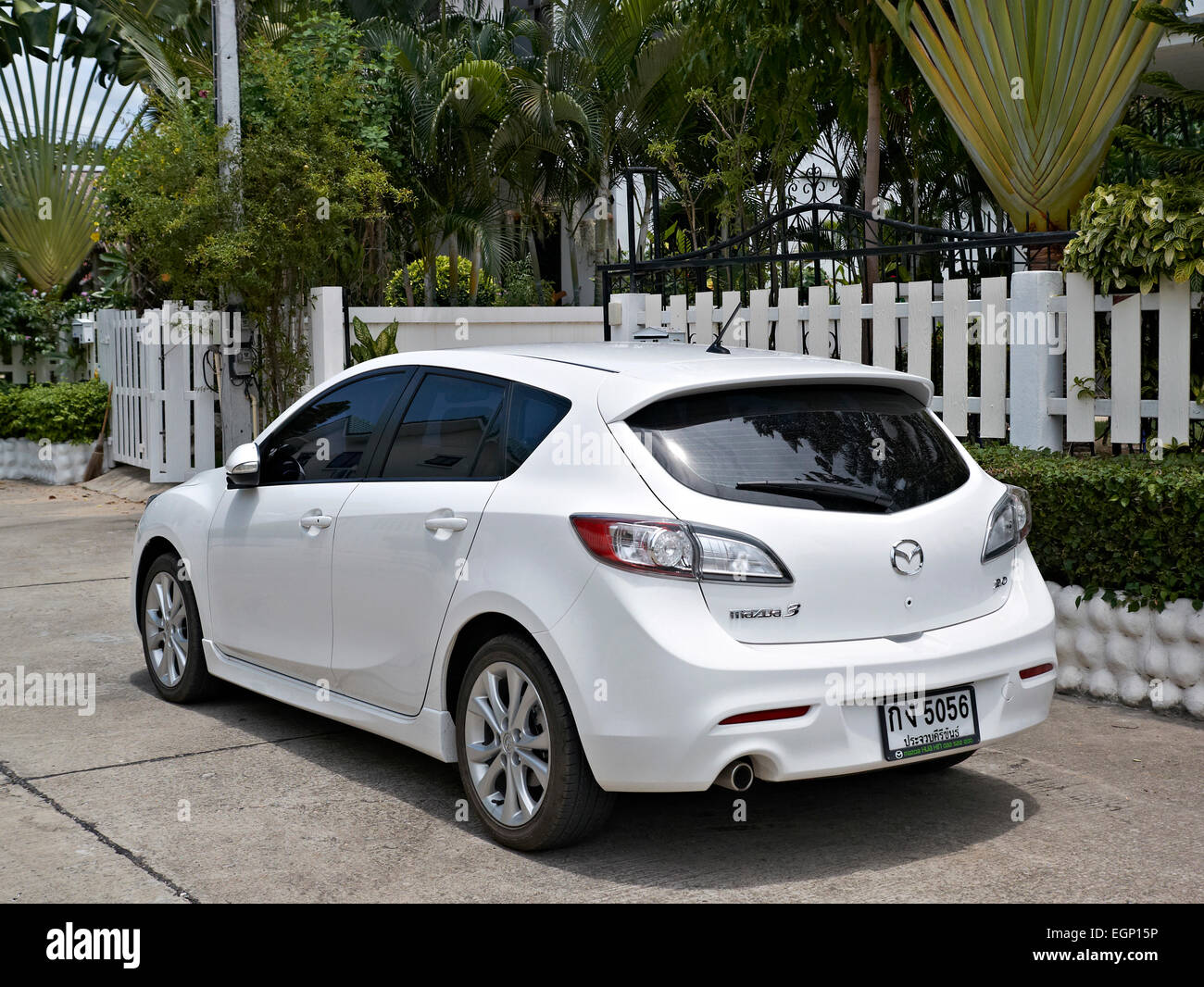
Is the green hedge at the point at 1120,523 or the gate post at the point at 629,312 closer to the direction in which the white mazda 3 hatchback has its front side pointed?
the gate post

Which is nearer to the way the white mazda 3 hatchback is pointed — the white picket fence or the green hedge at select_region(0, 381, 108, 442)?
the green hedge

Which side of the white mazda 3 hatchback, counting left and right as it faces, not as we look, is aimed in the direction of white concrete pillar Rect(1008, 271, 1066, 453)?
right

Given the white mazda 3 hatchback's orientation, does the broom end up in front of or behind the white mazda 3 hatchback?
in front

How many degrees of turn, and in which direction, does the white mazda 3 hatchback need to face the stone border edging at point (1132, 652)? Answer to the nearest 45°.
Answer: approximately 90° to its right

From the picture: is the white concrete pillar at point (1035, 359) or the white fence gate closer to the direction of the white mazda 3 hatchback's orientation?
the white fence gate

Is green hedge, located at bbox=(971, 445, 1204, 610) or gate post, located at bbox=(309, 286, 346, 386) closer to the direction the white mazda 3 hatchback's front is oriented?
the gate post

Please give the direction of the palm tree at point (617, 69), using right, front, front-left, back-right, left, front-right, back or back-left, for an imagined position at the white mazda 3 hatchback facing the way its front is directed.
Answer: front-right

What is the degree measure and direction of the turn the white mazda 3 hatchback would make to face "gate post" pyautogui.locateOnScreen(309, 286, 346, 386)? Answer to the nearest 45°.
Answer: approximately 45° to its right

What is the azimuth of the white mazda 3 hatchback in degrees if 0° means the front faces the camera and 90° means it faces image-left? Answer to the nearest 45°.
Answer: approximately 135°
